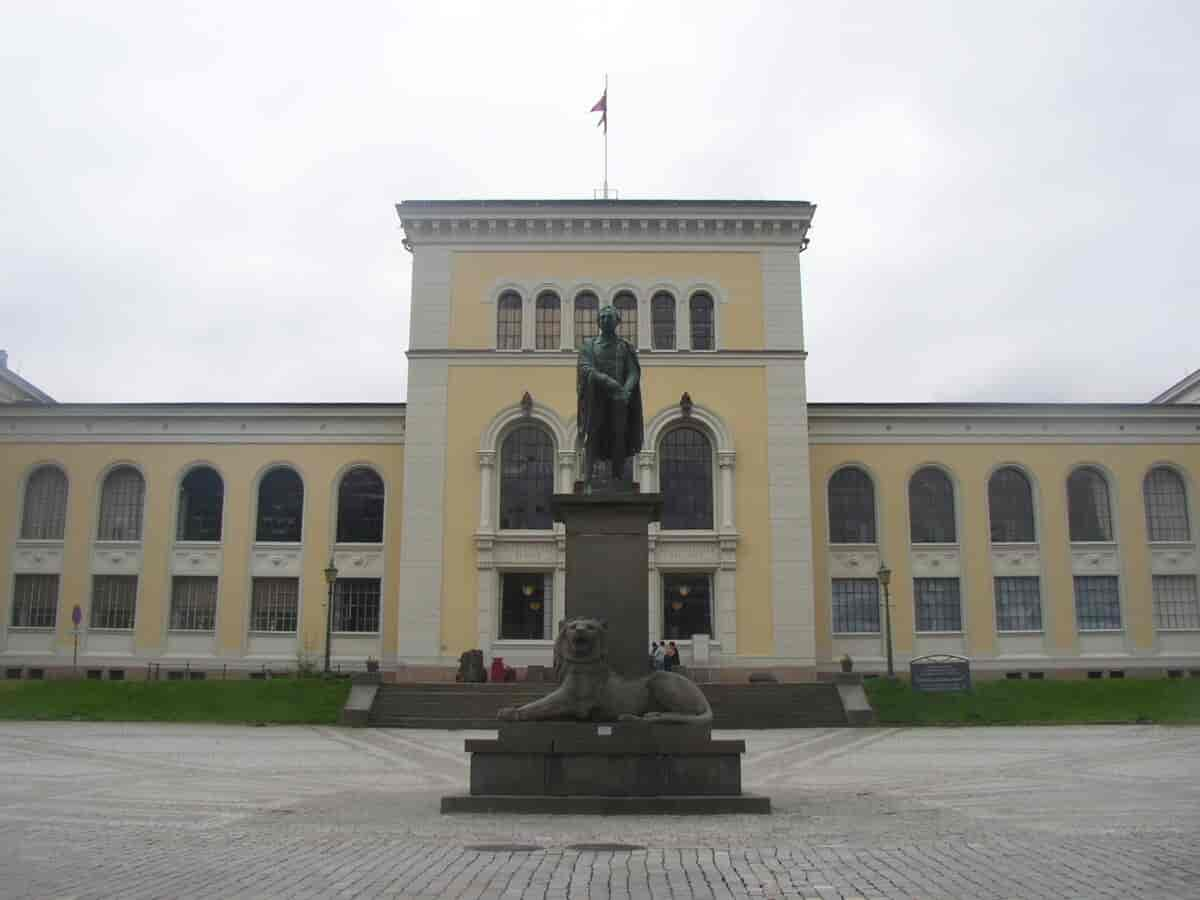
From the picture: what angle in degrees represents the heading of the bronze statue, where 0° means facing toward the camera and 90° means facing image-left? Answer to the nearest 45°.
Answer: approximately 0°

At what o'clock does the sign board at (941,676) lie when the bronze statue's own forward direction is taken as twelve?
The sign board is roughly at 7 o'clock from the bronze statue.

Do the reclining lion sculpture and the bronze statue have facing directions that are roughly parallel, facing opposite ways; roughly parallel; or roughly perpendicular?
roughly perpendicular

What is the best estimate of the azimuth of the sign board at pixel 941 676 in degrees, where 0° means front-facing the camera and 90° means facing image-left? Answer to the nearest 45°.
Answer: approximately 0°

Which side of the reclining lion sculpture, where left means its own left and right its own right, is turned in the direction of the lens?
left
